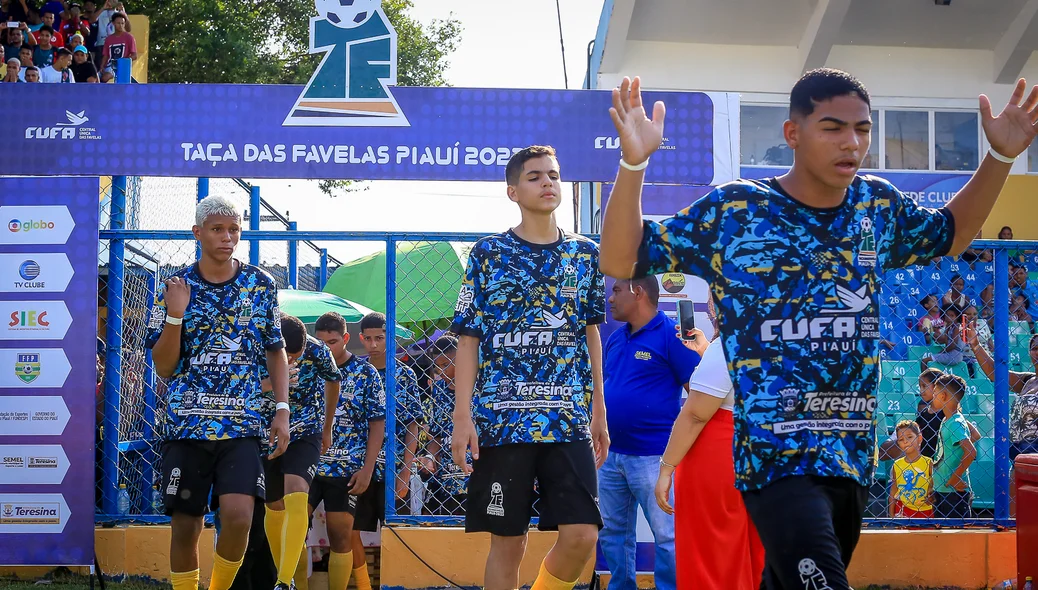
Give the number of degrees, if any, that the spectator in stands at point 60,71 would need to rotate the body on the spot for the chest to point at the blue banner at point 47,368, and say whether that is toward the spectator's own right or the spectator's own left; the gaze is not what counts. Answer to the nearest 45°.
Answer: approximately 45° to the spectator's own right

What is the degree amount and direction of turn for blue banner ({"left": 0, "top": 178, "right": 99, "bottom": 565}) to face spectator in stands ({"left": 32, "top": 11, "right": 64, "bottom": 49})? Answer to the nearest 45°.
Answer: approximately 180°

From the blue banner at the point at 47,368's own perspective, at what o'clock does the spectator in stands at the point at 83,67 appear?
The spectator in stands is roughly at 6 o'clock from the blue banner.

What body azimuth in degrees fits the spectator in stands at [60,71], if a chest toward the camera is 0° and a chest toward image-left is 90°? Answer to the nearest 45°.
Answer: approximately 315°
